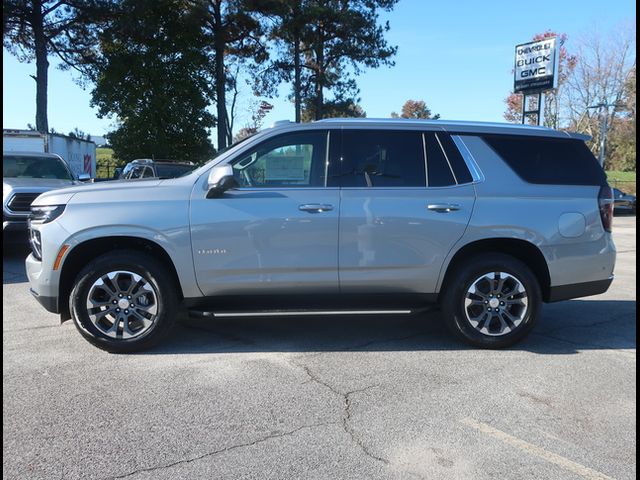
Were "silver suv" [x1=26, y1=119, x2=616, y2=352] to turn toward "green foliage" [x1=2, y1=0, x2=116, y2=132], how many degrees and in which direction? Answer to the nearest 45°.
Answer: approximately 45° to its right

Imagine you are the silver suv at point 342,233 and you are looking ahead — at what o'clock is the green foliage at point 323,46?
The green foliage is roughly at 3 o'clock from the silver suv.

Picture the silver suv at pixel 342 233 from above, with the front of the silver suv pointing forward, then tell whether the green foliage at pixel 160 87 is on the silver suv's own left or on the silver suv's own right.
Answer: on the silver suv's own right

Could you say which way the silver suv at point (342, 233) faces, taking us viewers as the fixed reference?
facing to the left of the viewer

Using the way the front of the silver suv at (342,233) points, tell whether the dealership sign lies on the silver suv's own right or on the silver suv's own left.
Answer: on the silver suv's own right

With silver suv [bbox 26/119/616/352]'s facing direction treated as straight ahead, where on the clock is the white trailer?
The white trailer is roughly at 2 o'clock from the silver suv.

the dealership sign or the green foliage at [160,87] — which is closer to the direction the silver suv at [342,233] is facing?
the green foliage

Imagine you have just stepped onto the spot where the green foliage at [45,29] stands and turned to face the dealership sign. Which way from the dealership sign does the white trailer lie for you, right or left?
right
